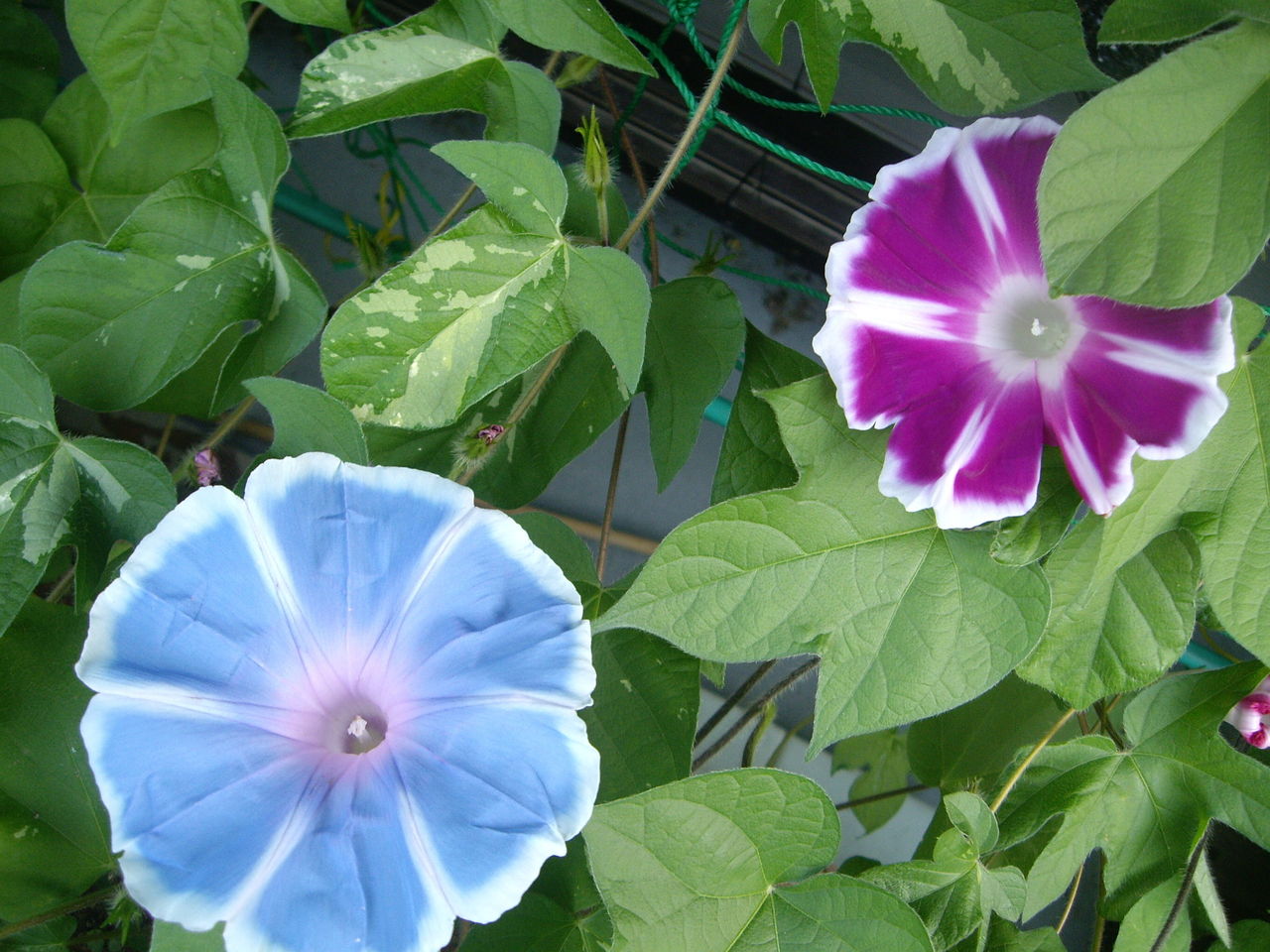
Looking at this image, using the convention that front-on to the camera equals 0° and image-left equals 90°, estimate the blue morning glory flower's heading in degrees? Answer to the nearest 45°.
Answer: approximately 0°
